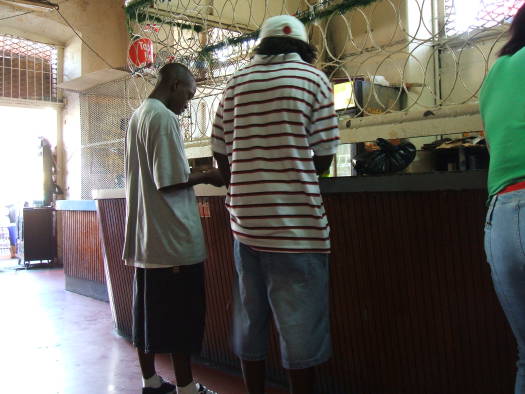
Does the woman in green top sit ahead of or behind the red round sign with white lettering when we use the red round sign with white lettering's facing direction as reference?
ahead

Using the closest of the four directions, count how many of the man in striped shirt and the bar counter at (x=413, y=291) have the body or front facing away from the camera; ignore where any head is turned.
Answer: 1

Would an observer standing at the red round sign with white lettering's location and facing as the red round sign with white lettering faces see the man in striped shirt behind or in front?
in front

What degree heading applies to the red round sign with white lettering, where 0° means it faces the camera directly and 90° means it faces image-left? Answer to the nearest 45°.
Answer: approximately 0°

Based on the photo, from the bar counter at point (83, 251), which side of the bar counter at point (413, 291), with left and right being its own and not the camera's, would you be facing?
right

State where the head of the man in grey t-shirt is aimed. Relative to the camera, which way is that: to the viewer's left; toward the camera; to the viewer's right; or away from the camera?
to the viewer's right

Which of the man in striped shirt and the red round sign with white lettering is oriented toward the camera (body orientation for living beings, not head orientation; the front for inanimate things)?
the red round sign with white lettering

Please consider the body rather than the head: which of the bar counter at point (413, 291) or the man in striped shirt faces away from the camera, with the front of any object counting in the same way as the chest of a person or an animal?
the man in striped shirt

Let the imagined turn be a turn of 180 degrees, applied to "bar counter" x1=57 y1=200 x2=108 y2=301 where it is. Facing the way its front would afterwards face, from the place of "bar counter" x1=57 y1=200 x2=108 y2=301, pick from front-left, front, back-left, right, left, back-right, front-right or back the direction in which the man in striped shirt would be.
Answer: back-right

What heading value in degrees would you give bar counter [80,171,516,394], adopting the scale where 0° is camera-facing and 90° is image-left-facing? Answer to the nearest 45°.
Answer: approximately 45°

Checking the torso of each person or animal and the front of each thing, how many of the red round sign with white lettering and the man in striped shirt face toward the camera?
1

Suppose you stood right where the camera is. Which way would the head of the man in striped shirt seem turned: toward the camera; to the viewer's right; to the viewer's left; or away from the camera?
away from the camera

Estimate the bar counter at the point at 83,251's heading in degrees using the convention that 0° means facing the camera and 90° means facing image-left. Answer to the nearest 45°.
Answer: approximately 45°

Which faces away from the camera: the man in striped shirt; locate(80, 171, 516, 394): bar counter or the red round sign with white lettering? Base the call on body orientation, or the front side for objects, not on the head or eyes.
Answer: the man in striped shirt

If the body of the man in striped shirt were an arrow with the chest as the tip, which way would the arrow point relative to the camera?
away from the camera
